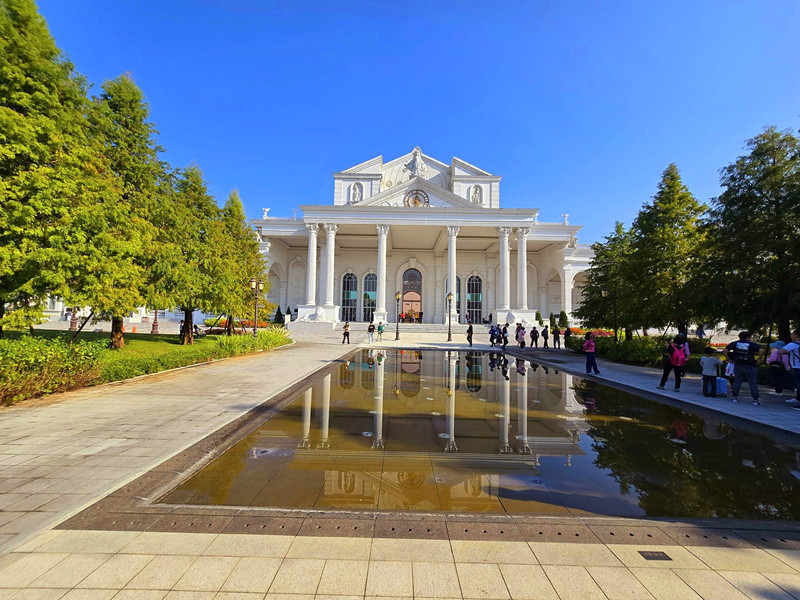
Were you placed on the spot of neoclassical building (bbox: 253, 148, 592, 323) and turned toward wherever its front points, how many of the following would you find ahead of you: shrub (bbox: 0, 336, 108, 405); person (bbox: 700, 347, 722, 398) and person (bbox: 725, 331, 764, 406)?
3

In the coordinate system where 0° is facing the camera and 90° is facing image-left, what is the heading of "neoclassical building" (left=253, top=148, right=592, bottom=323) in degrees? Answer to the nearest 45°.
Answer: approximately 0°

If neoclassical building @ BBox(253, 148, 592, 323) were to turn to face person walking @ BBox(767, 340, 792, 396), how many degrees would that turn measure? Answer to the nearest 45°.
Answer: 0° — it already faces them
